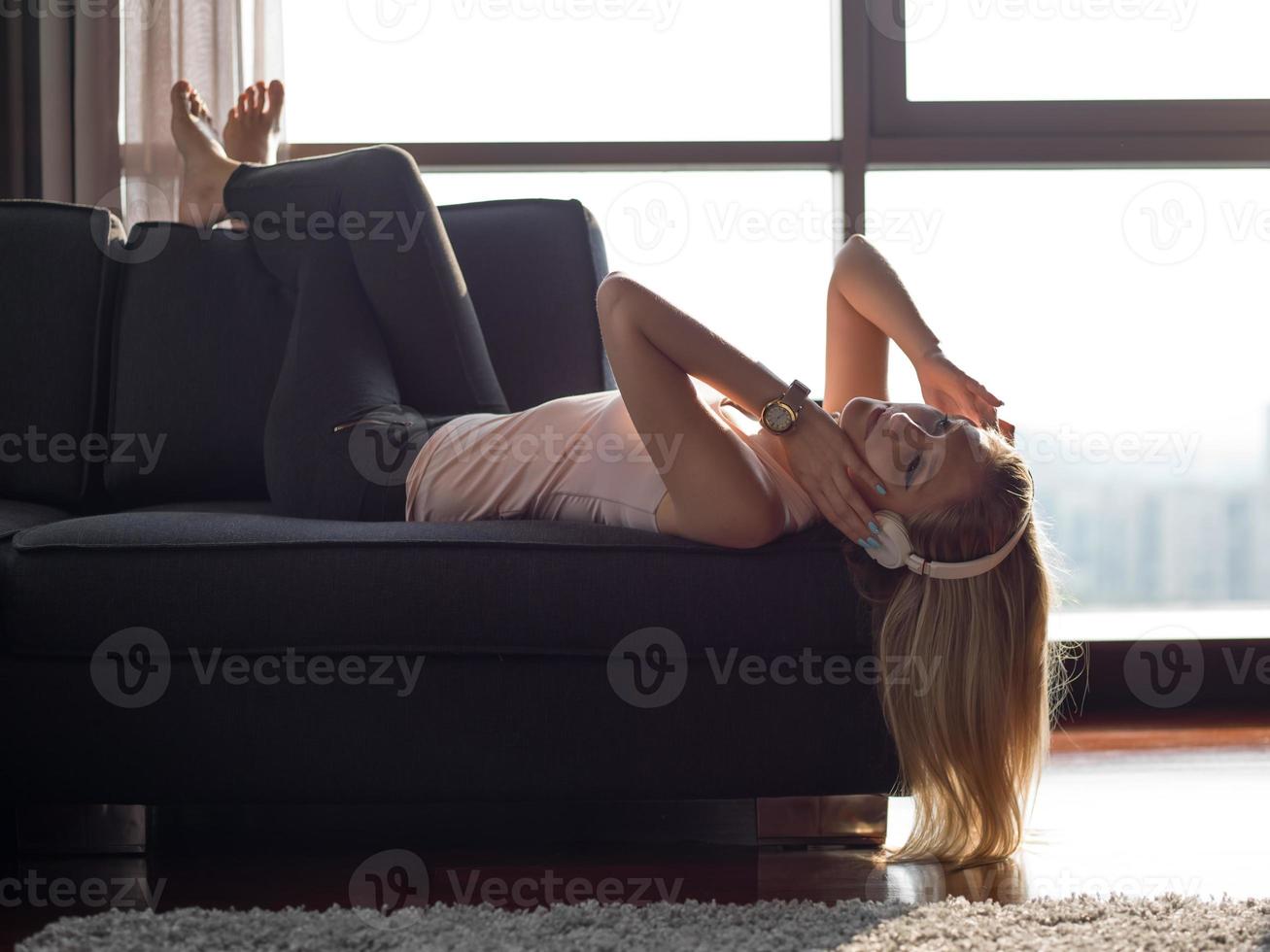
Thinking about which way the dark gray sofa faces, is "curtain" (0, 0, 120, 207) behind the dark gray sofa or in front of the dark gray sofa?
behind

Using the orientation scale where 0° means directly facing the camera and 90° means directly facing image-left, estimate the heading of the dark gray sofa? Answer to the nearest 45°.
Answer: approximately 0°

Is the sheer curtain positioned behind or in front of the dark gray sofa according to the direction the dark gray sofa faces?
behind
